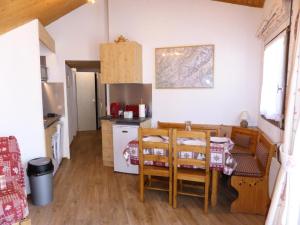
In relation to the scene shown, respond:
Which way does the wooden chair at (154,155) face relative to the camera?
away from the camera

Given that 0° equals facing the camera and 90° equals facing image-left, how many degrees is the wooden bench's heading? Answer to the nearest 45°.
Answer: approximately 90°

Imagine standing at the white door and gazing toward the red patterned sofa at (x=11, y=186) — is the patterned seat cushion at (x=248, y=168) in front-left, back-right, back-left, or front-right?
front-left

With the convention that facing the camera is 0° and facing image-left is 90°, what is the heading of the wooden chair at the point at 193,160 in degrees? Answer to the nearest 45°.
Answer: approximately 180°

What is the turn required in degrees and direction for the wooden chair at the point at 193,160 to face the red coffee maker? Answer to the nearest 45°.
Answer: approximately 45° to its left

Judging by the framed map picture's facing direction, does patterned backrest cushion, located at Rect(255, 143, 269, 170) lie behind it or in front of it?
in front

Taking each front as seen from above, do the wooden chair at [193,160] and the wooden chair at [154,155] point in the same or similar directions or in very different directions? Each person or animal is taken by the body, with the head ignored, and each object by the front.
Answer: same or similar directions

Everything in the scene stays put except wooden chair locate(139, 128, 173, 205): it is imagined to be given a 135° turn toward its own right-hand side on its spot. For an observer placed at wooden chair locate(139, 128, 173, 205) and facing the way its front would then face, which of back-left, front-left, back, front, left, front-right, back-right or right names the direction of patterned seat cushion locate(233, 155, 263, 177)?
front-left

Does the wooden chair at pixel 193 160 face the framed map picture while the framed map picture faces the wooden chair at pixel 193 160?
yes

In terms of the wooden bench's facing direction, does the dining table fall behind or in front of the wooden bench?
in front

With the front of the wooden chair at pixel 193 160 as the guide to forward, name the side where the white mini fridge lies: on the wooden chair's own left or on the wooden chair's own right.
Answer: on the wooden chair's own left

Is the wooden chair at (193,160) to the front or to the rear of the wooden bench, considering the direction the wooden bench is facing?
to the front

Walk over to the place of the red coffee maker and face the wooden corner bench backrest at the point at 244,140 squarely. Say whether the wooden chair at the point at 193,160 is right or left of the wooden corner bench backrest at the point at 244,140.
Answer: right

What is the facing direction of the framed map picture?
toward the camera

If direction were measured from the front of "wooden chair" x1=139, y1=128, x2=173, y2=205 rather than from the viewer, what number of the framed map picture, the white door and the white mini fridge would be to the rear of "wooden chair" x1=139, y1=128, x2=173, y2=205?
0

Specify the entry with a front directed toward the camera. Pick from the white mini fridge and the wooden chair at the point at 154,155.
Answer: the white mini fridge

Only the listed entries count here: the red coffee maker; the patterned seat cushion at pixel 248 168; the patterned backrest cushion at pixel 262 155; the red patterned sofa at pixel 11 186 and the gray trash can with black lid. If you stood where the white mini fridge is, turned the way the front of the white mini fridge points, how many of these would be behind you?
1

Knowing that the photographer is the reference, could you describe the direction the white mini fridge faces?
facing the viewer

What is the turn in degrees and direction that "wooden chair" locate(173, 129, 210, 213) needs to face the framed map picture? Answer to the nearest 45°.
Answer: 0° — it already faces it
